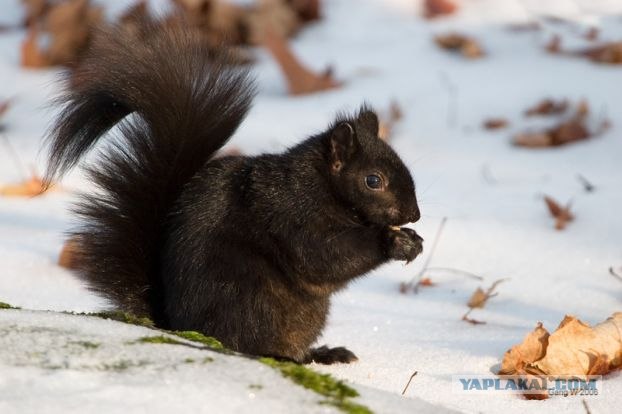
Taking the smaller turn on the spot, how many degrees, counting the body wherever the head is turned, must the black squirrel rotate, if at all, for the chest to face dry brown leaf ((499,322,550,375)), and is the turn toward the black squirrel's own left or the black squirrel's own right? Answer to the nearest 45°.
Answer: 0° — it already faces it

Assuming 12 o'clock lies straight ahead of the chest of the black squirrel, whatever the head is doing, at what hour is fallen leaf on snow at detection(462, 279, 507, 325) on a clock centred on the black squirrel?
The fallen leaf on snow is roughly at 11 o'clock from the black squirrel.

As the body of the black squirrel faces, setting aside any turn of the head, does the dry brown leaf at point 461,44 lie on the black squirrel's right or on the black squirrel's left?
on the black squirrel's left

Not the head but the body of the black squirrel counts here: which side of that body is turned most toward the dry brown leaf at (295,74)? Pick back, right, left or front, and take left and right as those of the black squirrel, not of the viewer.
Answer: left

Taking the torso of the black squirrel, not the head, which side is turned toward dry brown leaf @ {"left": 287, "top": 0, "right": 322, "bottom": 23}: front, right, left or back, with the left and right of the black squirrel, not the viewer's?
left

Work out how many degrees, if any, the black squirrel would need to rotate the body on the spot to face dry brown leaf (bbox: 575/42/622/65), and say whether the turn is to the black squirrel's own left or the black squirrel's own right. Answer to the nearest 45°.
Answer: approximately 45° to the black squirrel's own left

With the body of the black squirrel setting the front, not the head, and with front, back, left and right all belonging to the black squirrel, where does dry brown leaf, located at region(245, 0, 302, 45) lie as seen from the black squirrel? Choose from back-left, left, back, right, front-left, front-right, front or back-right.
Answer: left

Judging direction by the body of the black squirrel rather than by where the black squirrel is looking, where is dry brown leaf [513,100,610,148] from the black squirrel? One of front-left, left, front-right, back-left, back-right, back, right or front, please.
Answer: front-left

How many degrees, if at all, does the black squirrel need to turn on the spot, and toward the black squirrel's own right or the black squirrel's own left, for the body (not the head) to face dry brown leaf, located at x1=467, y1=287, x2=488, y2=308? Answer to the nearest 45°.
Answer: approximately 45° to the black squirrel's own left

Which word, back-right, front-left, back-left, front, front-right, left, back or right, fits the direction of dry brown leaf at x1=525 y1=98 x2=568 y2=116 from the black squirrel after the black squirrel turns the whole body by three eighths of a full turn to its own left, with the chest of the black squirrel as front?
right

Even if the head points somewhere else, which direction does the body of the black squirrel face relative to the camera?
to the viewer's right

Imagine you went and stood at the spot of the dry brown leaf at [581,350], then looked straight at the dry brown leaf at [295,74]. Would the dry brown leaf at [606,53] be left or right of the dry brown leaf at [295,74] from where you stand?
right
